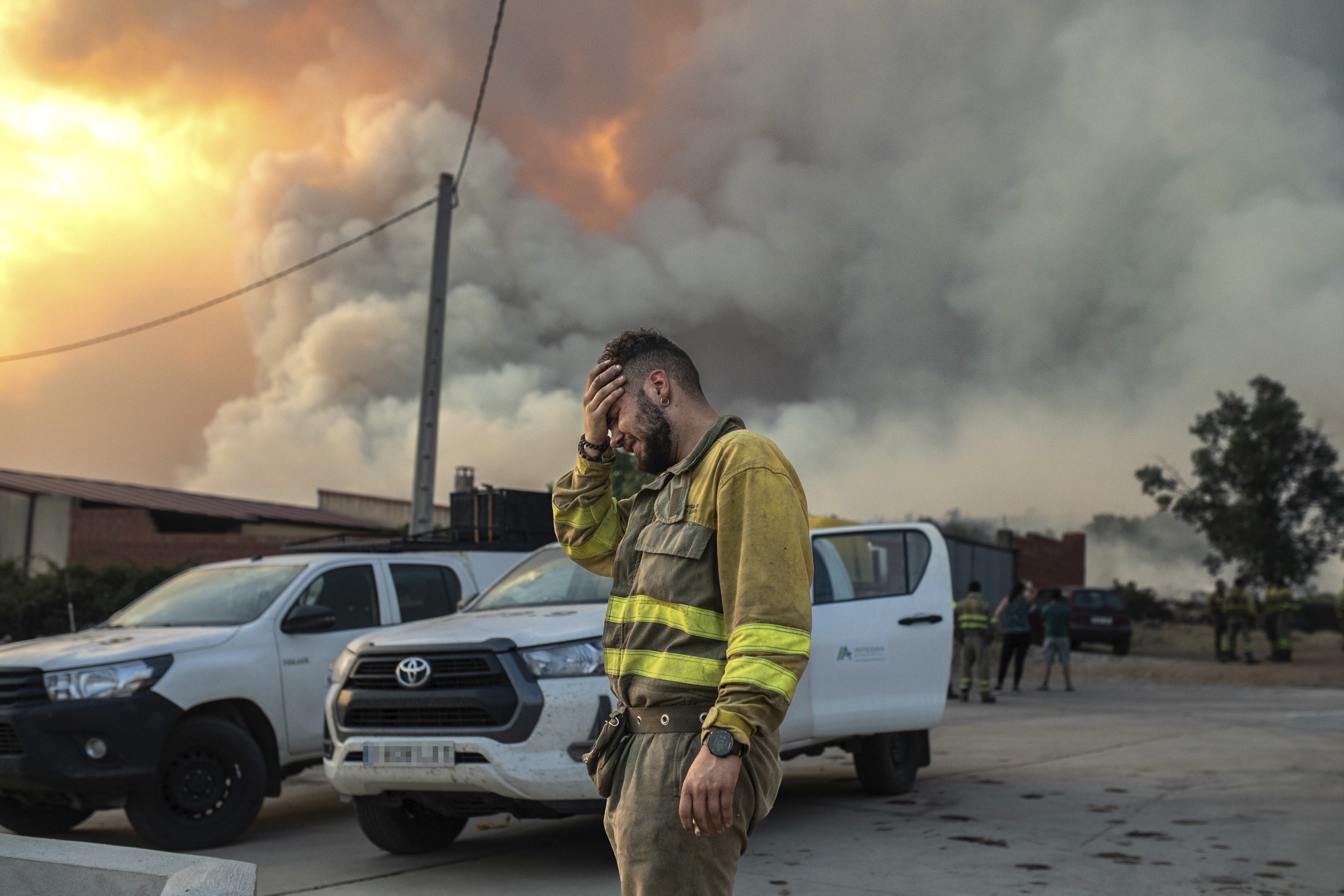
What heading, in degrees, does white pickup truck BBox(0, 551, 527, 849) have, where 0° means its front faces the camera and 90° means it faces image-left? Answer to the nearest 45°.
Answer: approximately 45°

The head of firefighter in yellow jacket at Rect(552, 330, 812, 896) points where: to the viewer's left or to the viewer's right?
to the viewer's left

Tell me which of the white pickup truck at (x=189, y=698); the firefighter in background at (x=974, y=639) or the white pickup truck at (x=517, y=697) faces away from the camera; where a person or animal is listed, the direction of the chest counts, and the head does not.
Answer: the firefighter in background

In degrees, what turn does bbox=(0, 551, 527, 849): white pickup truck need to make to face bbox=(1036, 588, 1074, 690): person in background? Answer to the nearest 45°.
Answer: approximately 180°

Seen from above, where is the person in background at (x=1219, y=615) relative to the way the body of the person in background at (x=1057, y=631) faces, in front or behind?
in front

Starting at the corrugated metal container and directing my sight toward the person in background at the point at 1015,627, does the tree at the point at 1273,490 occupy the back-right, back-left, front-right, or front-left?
back-left

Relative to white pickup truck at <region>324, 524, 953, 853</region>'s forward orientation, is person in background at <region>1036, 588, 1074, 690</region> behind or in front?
behind

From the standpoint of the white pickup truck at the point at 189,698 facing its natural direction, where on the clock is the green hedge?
The green hedge is roughly at 4 o'clock from the white pickup truck.

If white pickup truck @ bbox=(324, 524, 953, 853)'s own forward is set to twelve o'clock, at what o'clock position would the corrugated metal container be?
The corrugated metal container is roughly at 5 o'clock from the white pickup truck.
